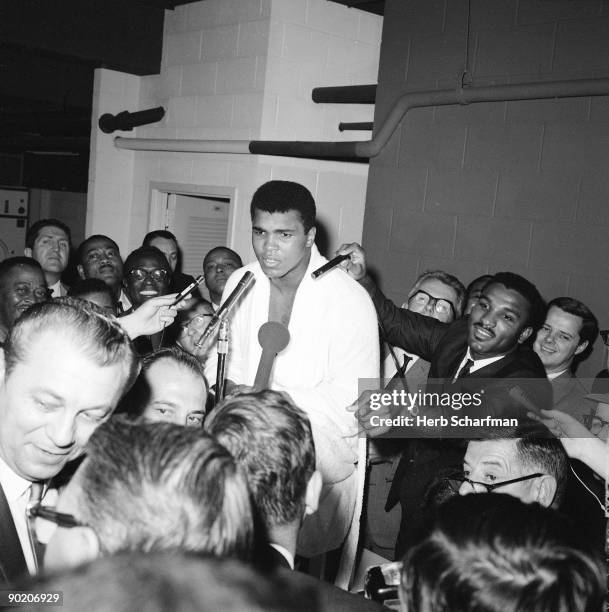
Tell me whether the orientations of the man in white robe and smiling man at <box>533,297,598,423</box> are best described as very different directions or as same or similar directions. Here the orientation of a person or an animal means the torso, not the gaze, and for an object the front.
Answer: same or similar directions

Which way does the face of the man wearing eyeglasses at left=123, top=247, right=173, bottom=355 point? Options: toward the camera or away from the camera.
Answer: toward the camera

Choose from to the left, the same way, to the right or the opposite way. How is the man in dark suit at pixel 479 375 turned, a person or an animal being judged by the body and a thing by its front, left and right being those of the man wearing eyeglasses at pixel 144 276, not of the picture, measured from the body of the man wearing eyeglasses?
to the right

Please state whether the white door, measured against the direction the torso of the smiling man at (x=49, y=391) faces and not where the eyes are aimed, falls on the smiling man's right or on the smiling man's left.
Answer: on the smiling man's left

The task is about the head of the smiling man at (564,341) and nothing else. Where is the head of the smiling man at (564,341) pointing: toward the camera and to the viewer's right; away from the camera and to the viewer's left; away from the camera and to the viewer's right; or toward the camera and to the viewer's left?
toward the camera and to the viewer's left

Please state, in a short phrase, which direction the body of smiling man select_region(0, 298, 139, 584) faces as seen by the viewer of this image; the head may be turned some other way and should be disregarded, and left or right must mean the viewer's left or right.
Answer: facing the viewer and to the right of the viewer

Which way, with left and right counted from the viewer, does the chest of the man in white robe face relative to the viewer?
facing the viewer and to the left of the viewer

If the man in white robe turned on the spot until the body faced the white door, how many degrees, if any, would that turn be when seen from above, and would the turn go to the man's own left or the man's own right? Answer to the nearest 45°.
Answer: approximately 135° to the man's own right

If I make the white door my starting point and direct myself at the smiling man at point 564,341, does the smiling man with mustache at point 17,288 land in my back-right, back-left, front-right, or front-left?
front-right

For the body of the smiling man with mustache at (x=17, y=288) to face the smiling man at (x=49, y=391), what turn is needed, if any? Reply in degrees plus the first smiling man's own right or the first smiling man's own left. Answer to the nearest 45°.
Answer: approximately 45° to the first smiling man's own right

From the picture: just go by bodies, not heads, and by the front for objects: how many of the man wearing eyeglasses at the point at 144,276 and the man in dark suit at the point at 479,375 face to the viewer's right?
0

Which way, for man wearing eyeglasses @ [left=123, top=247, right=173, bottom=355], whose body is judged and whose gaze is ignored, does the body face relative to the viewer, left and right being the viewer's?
facing the viewer

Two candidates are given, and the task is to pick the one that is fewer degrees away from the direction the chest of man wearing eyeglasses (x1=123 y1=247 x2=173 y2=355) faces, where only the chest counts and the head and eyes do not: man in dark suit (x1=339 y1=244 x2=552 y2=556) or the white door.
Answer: the man in dark suit
